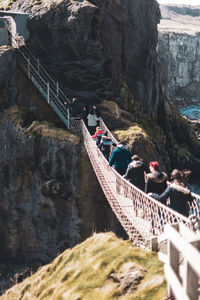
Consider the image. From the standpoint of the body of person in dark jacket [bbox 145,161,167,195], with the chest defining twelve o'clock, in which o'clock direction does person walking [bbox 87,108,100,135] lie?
The person walking is roughly at 1 o'clock from the person in dark jacket.

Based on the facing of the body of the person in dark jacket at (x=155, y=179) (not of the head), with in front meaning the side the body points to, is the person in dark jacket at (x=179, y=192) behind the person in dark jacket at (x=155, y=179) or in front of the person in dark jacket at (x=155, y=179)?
behind

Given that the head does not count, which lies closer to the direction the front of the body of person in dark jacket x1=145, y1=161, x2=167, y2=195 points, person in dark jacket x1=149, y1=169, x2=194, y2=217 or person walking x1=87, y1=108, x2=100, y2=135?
the person walking

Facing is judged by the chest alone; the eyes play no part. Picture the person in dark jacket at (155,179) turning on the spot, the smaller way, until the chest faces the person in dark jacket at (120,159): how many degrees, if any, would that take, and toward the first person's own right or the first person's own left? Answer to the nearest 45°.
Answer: approximately 45° to the first person's own right

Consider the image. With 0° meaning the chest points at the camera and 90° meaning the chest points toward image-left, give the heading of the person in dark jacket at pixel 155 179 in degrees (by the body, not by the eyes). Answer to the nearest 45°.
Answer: approximately 135°

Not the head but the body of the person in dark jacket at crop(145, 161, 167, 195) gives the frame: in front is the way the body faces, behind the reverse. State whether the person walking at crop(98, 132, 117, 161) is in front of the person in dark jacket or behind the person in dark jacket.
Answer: in front
